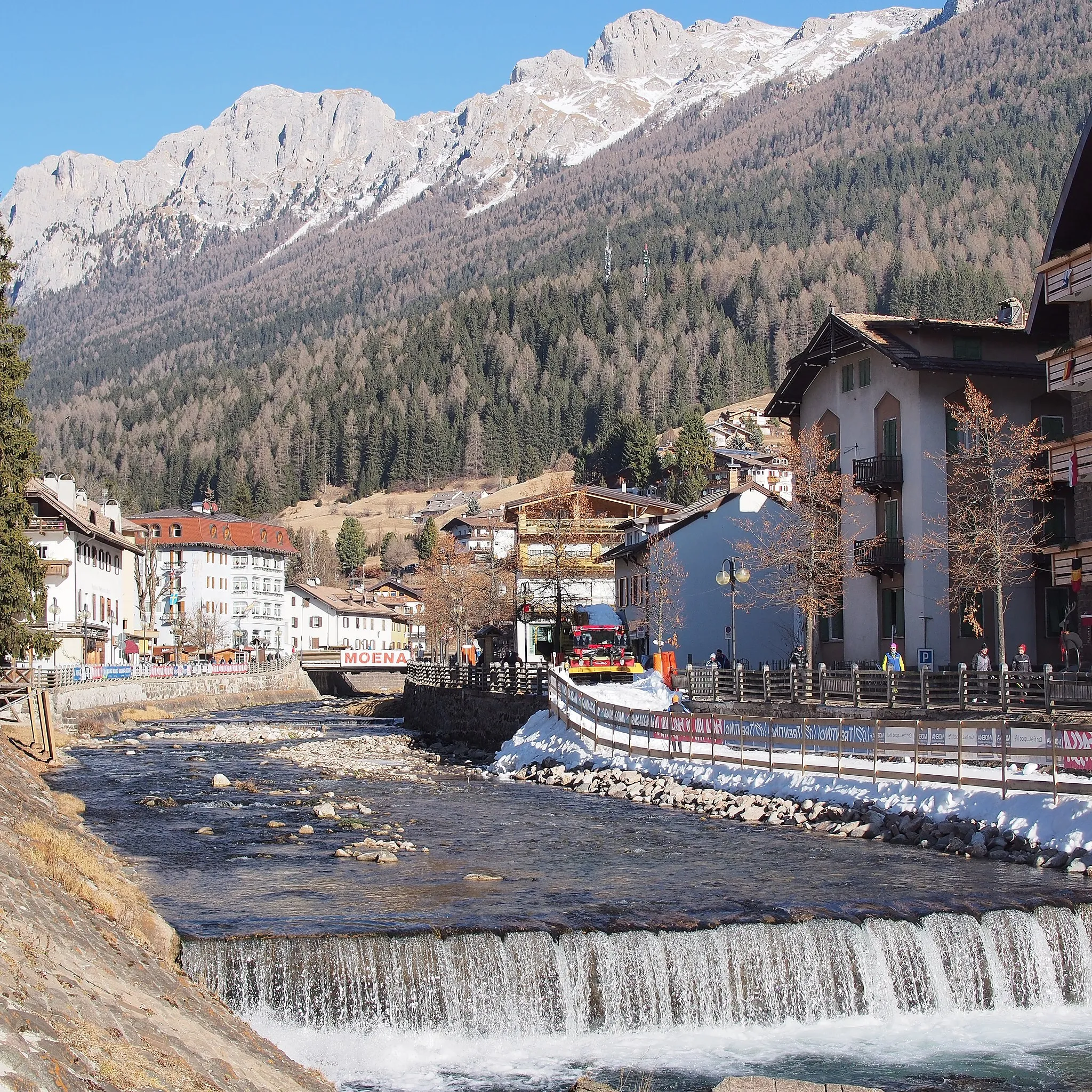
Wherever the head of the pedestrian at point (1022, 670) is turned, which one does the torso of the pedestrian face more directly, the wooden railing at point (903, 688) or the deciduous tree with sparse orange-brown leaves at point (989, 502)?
the wooden railing

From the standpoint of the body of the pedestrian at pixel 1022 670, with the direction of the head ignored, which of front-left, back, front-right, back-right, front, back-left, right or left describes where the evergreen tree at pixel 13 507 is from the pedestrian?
right

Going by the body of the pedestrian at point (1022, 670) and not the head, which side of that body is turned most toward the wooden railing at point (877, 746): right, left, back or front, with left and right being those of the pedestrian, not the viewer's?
front

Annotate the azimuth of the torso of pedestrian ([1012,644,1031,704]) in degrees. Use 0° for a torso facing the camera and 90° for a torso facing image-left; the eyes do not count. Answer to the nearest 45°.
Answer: approximately 0°

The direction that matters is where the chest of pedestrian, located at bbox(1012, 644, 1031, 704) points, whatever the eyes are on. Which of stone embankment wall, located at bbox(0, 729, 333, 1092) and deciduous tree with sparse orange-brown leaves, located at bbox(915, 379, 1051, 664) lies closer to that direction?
the stone embankment wall

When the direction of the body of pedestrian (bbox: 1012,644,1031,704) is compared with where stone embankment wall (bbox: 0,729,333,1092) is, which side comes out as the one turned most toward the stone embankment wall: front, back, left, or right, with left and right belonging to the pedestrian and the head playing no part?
front

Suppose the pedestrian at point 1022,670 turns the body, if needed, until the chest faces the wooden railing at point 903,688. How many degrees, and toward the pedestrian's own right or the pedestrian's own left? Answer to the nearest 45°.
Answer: approximately 45° to the pedestrian's own right
